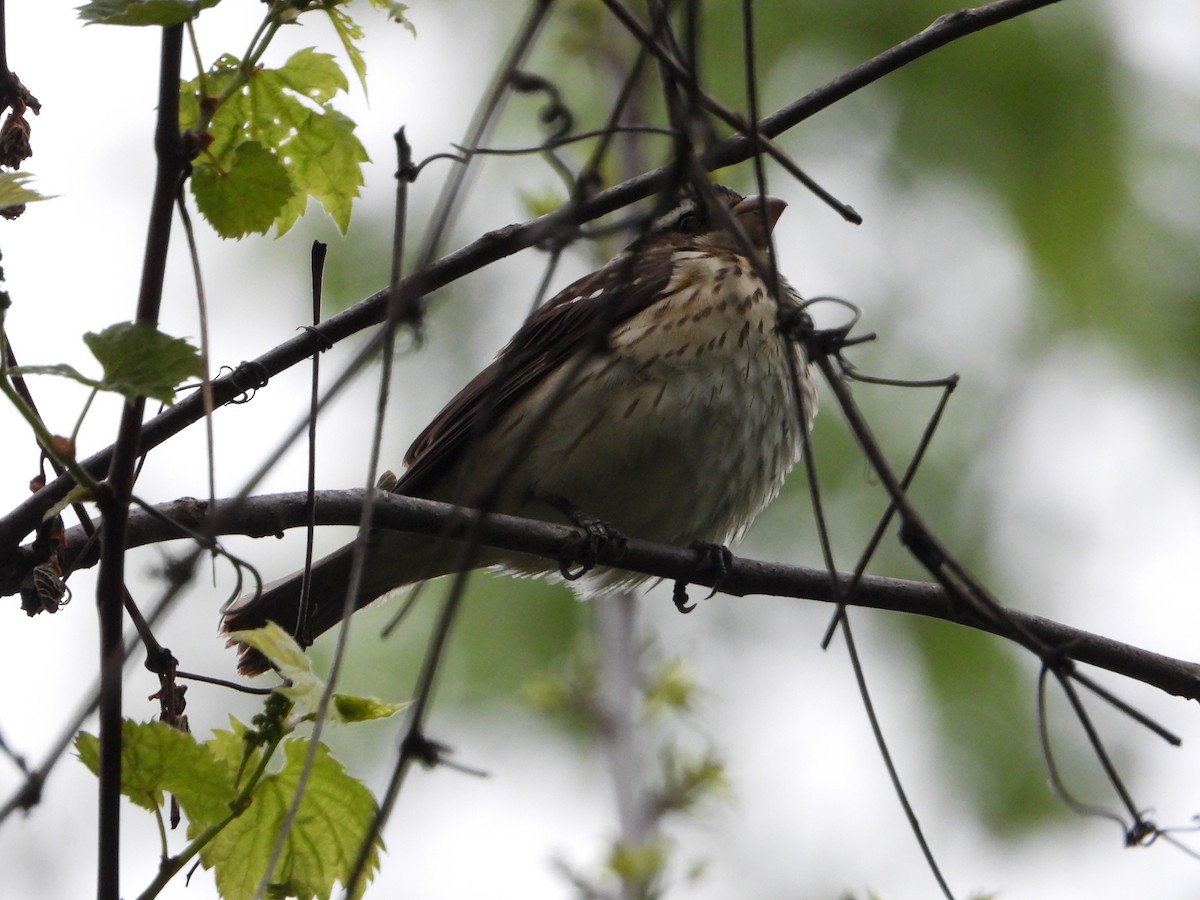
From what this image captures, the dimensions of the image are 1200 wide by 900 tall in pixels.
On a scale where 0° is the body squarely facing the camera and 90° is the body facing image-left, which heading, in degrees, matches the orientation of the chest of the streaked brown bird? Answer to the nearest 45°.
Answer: approximately 315°

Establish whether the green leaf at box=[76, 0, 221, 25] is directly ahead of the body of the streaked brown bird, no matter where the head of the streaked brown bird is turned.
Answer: no

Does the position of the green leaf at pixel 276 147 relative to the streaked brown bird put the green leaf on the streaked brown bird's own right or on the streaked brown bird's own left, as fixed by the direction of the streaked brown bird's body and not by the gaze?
on the streaked brown bird's own right

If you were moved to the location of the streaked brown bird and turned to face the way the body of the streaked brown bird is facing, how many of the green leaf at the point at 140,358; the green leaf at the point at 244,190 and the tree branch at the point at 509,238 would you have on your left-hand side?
0

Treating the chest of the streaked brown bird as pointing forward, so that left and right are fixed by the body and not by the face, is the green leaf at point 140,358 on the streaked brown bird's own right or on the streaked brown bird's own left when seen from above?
on the streaked brown bird's own right
